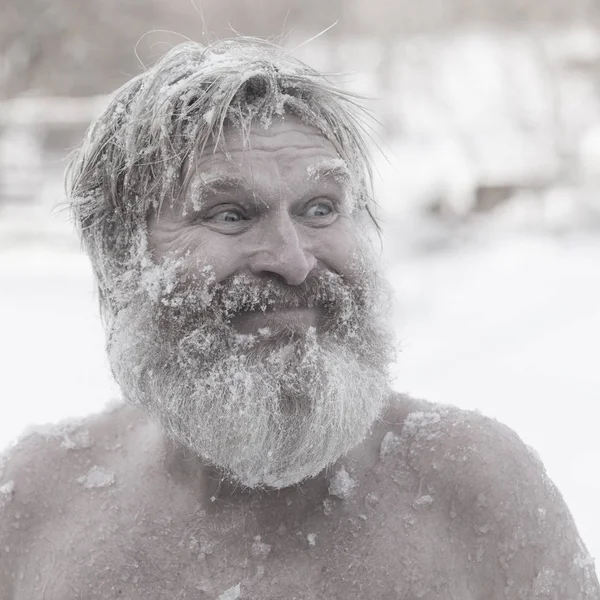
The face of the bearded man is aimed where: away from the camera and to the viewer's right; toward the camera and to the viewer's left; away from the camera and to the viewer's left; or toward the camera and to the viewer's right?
toward the camera and to the viewer's right

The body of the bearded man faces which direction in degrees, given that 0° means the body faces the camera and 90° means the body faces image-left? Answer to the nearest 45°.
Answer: approximately 0°
